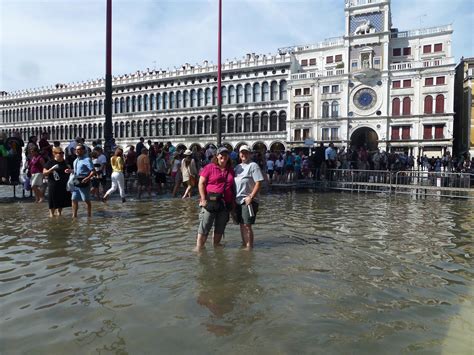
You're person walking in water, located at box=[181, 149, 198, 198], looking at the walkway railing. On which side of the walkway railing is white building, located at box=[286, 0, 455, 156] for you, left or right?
left

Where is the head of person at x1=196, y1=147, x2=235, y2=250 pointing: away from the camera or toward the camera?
toward the camera

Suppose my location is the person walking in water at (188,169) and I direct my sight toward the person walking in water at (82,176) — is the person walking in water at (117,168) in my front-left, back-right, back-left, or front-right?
front-right

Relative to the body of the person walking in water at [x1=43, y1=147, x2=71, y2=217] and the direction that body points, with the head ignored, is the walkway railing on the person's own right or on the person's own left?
on the person's own left

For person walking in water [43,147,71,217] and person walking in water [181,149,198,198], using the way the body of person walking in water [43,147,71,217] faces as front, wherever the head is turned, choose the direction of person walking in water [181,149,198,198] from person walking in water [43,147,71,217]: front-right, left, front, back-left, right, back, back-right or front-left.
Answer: back-left

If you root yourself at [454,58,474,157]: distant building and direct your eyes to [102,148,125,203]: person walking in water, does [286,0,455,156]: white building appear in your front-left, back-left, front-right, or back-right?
front-right

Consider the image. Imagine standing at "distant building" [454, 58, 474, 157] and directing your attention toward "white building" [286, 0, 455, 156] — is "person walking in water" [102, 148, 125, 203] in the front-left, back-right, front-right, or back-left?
front-left

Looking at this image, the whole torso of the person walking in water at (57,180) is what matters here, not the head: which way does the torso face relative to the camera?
toward the camera

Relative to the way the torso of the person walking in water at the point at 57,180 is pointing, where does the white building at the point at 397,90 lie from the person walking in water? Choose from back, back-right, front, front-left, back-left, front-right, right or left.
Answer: back-left

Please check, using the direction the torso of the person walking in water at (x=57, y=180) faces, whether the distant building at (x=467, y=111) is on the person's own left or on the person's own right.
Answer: on the person's own left

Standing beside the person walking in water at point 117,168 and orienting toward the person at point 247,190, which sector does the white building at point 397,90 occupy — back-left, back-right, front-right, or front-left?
back-left
